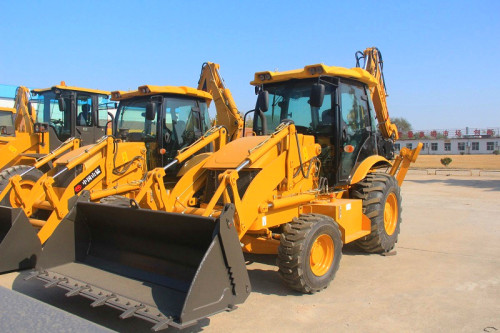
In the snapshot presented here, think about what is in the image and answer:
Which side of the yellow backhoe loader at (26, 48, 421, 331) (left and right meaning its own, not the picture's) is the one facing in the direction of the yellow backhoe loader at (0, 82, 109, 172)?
right

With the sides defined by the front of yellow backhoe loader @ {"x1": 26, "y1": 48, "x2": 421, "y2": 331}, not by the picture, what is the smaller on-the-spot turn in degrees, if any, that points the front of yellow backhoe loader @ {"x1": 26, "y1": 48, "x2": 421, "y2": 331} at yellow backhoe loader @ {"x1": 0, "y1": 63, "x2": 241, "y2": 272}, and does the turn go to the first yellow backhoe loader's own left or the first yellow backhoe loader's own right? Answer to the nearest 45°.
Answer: approximately 90° to the first yellow backhoe loader's own right

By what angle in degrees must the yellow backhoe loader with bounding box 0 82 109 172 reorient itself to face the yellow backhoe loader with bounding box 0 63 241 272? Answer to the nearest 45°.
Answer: approximately 45° to its left

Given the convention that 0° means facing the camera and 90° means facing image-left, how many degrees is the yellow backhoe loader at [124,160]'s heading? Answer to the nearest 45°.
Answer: approximately 45°

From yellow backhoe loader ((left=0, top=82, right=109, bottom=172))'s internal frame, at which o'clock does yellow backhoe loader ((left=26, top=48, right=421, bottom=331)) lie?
yellow backhoe loader ((left=26, top=48, right=421, bottom=331)) is roughly at 10 o'clock from yellow backhoe loader ((left=0, top=82, right=109, bottom=172)).

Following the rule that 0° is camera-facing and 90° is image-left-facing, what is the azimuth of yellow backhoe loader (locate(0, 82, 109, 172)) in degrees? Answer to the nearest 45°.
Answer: approximately 45°

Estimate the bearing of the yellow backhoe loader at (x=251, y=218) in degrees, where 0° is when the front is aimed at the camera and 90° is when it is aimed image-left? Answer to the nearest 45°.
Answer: approximately 45°
